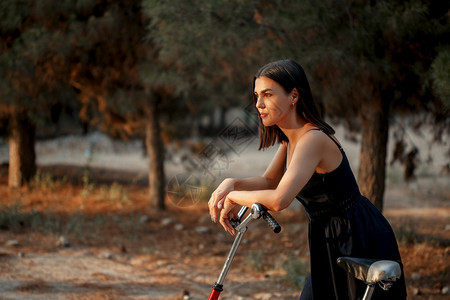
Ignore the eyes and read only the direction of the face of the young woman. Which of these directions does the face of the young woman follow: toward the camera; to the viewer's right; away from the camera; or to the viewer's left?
to the viewer's left

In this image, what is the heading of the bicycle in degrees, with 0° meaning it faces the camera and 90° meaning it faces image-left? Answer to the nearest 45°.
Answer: approximately 90°

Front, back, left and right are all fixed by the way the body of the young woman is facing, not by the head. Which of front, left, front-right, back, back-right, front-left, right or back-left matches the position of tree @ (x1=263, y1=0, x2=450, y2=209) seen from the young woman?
right

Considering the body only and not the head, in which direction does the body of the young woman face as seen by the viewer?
to the viewer's left

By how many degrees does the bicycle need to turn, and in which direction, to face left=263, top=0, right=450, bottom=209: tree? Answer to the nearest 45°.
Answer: approximately 90° to its right

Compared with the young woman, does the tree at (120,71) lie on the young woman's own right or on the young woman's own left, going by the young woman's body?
on the young woman's own right
